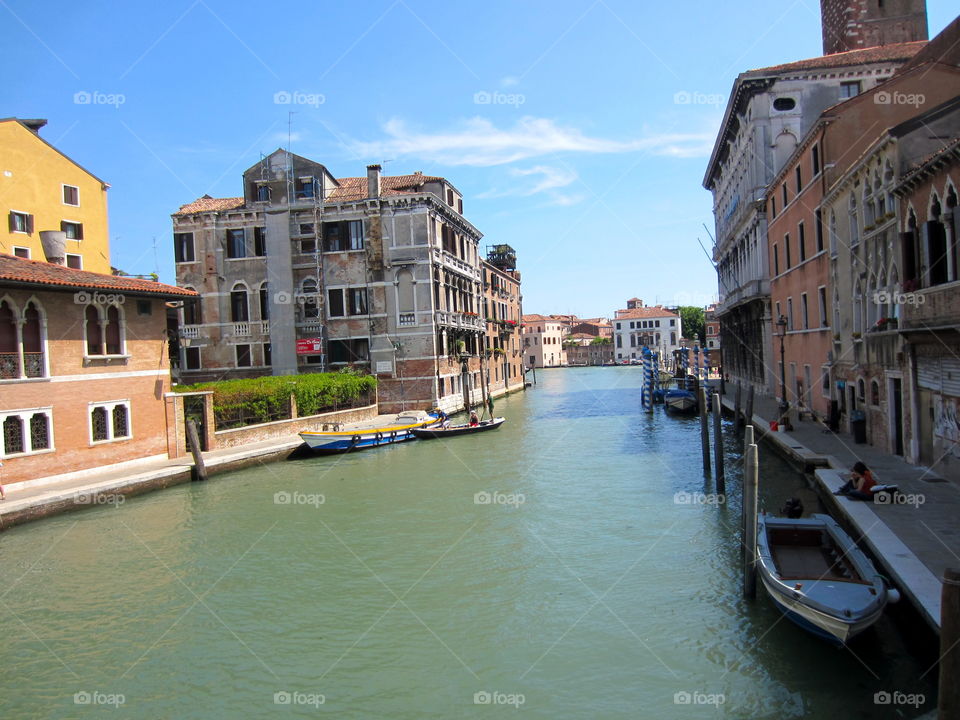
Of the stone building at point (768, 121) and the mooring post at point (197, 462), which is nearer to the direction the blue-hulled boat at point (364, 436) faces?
the mooring post

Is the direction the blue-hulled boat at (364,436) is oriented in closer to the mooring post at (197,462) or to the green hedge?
the mooring post

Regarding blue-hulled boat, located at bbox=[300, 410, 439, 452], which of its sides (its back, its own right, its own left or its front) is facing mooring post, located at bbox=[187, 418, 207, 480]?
front

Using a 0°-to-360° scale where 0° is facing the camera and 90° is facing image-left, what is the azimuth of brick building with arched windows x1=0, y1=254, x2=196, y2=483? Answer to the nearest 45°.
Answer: approximately 315°

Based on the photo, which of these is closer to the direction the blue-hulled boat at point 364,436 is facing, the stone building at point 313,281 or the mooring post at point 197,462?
the mooring post

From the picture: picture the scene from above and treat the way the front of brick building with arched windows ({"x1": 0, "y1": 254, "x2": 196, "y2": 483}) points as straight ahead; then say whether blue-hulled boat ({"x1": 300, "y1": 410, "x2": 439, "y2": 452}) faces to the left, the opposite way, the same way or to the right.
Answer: to the right

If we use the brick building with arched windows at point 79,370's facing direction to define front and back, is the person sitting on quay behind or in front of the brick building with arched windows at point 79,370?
in front

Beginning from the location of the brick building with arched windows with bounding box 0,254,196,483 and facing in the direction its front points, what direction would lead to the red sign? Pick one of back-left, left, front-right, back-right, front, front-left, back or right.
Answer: left

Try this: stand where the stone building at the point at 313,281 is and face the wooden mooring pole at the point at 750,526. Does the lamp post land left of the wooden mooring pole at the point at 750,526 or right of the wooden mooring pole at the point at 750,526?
left
